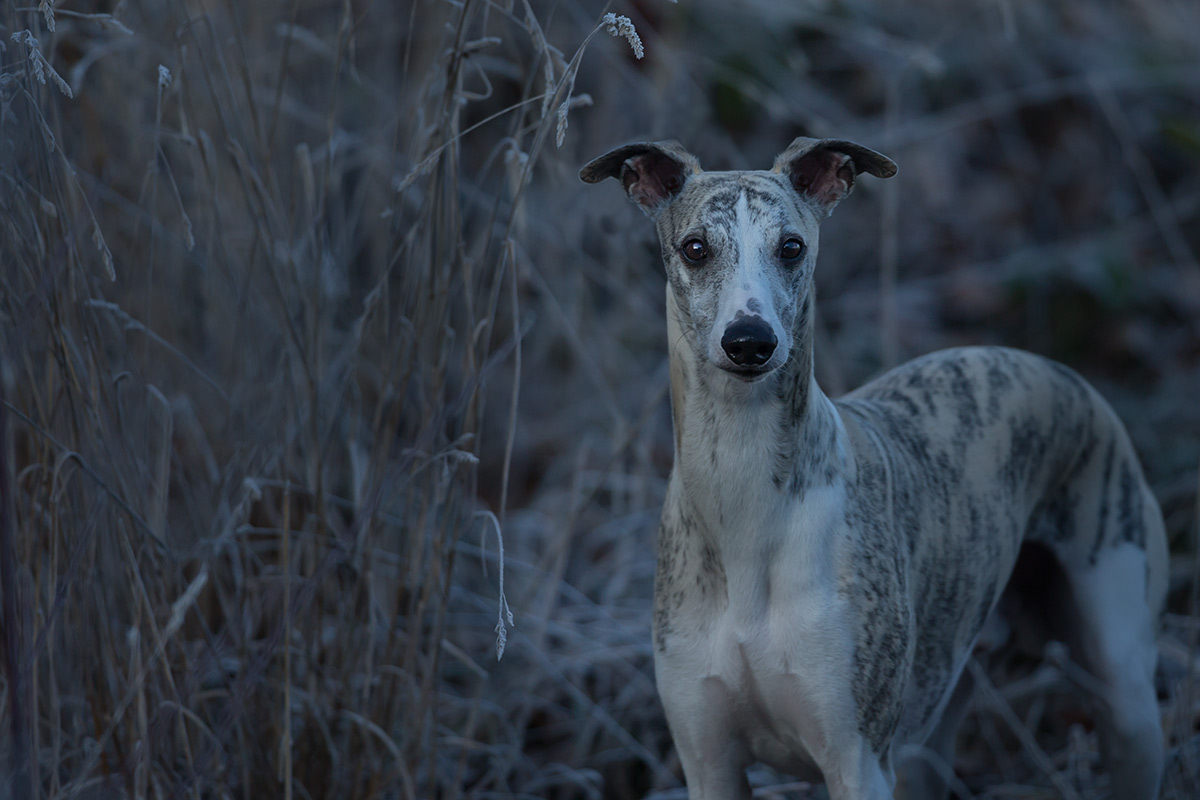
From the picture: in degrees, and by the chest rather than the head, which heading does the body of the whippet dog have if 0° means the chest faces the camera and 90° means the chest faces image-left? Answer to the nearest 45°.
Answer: approximately 45°
